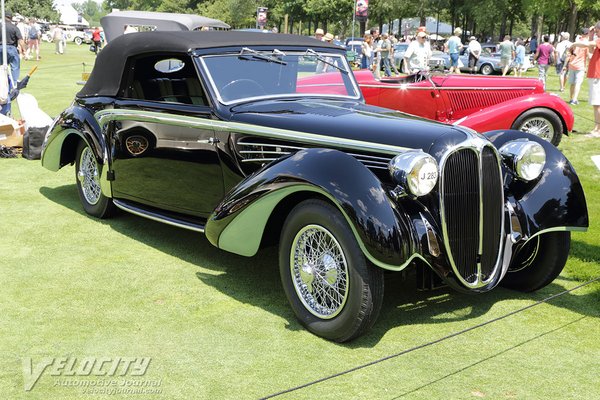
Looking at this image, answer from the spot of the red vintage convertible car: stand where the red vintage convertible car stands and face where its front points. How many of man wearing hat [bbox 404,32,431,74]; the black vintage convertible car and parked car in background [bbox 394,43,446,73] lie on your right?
1

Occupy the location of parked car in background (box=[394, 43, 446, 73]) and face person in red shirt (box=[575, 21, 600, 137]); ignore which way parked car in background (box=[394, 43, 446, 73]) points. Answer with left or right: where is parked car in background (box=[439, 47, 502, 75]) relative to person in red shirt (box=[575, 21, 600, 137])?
left

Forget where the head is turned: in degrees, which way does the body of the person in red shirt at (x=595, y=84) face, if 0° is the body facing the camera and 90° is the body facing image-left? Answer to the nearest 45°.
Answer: approximately 90°

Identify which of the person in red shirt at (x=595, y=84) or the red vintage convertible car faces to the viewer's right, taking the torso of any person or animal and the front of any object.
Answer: the red vintage convertible car

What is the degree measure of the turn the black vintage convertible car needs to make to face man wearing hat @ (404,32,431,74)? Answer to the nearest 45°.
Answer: approximately 135° to its left

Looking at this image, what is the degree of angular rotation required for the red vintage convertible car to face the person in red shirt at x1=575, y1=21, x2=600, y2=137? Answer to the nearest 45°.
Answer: approximately 45° to its left

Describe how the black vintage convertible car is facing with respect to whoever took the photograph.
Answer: facing the viewer and to the right of the viewer

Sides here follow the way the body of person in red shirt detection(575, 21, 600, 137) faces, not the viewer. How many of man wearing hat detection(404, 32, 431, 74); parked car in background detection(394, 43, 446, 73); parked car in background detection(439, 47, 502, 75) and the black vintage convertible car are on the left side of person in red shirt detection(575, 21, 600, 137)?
1

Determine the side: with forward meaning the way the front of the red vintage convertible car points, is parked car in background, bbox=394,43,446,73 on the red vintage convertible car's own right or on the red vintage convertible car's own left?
on the red vintage convertible car's own left

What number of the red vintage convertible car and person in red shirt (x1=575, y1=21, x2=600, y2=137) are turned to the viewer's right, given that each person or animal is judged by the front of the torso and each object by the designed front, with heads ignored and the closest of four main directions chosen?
1

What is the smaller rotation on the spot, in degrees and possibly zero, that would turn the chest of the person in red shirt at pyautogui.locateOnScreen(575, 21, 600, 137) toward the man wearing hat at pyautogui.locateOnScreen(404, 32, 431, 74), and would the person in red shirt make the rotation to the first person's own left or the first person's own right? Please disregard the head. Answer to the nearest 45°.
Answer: approximately 45° to the first person's own right

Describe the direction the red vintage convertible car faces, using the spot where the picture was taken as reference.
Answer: facing to the right of the viewer
